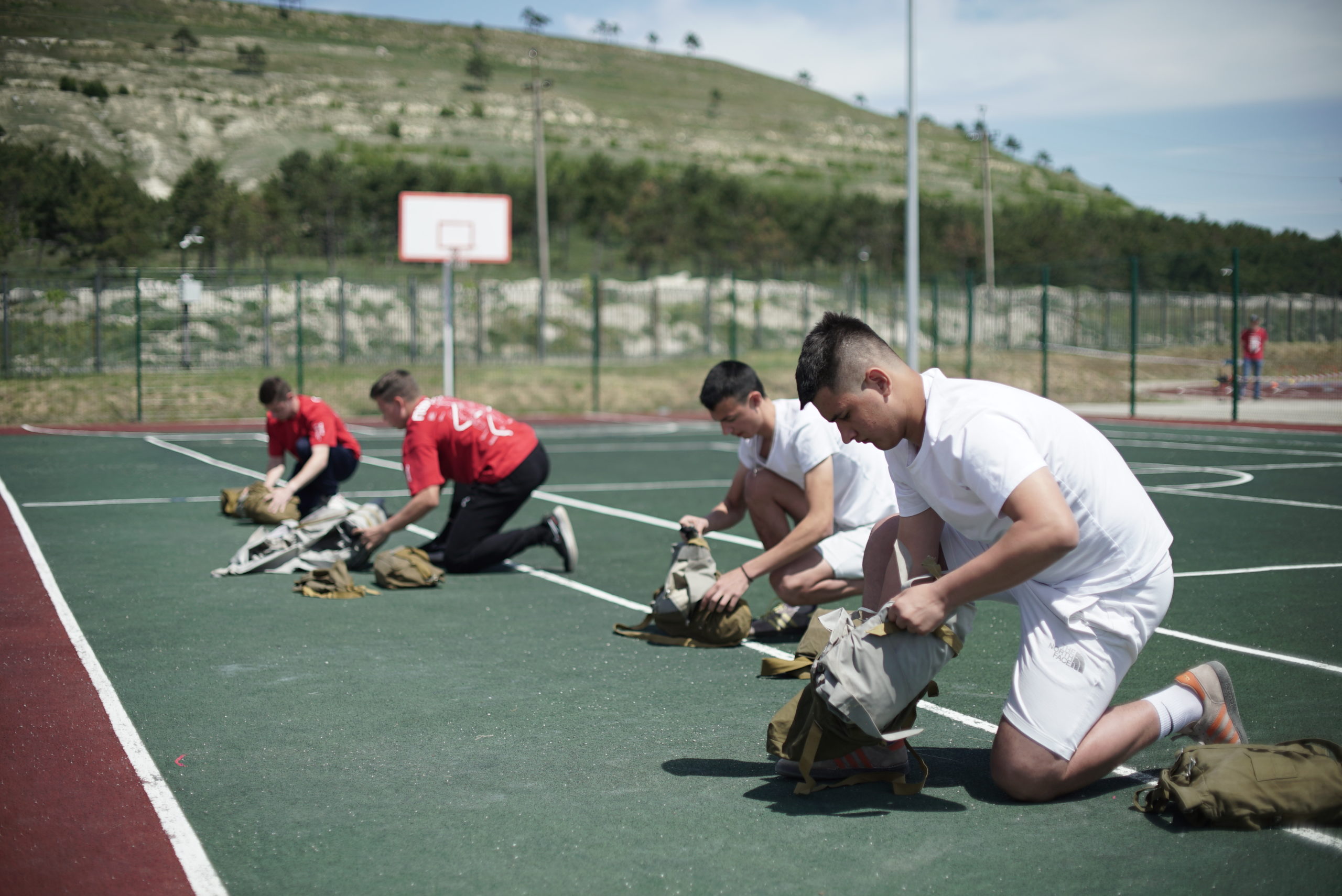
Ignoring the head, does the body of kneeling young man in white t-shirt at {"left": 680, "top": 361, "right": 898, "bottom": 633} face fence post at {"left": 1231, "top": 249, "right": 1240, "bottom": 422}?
no

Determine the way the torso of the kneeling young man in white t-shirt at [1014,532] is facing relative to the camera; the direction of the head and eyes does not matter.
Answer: to the viewer's left

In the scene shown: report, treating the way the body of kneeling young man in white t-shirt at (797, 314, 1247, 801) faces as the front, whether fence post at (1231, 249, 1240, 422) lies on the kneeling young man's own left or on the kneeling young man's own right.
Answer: on the kneeling young man's own right

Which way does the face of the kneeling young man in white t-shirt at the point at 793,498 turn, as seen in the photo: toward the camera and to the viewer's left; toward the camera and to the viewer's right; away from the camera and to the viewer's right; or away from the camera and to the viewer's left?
toward the camera and to the viewer's left

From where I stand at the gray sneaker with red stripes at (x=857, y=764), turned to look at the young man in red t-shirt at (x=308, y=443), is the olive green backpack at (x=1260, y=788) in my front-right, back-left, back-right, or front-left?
back-right

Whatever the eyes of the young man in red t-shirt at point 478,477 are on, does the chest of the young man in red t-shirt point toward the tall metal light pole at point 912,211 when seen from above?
no

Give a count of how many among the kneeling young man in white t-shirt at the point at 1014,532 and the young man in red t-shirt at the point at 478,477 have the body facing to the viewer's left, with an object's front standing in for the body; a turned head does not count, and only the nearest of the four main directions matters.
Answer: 2

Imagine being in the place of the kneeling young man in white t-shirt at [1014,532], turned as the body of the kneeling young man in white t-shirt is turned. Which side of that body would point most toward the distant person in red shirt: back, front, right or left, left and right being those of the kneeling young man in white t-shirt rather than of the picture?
right

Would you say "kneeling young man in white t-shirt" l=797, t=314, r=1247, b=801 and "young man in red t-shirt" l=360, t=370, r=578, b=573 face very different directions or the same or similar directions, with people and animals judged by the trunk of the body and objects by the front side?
same or similar directions

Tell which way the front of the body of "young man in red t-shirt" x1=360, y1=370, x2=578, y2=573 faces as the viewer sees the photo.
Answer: to the viewer's left

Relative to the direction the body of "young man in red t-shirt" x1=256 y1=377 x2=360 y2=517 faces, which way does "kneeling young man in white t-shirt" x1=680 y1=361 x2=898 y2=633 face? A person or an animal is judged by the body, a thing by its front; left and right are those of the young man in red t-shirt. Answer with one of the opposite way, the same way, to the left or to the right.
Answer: the same way

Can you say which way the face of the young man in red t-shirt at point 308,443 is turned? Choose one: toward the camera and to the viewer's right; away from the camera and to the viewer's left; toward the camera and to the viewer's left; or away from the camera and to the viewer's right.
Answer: toward the camera and to the viewer's left

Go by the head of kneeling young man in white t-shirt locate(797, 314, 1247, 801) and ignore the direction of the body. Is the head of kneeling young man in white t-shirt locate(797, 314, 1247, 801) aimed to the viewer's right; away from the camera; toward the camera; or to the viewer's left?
to the viewer's left
